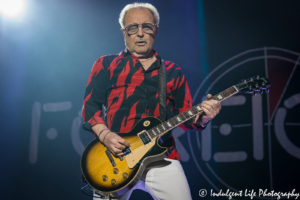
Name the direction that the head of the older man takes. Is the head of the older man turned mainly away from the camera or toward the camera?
toward the camera

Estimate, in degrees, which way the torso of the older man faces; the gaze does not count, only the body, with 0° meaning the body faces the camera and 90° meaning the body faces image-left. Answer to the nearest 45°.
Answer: approximately 0°
